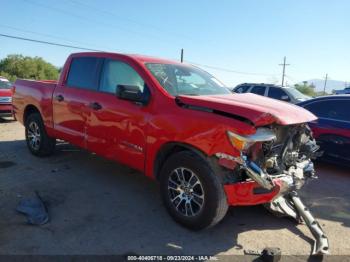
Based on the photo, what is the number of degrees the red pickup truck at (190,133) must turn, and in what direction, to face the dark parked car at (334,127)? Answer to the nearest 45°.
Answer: approximately 90° to its left

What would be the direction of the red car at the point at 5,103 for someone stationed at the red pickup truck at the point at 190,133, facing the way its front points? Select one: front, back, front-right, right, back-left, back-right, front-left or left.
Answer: back

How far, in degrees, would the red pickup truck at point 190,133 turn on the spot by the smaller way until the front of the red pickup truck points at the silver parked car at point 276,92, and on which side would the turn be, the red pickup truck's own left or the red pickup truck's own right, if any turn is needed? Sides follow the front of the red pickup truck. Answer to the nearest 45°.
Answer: approximately 135° to the red pickup truck's own left

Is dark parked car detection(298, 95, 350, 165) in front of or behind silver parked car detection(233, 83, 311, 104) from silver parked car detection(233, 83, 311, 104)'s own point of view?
in front

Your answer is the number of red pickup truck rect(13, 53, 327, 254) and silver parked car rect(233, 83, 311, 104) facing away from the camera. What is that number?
0

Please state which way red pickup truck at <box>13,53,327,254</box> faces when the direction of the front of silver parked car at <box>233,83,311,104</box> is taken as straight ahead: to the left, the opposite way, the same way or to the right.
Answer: the same way

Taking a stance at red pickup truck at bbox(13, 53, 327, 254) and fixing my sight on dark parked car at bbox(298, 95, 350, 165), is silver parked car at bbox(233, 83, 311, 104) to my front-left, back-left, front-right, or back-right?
front-left

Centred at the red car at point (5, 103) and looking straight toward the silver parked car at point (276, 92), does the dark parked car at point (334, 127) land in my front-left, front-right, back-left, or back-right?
front-right

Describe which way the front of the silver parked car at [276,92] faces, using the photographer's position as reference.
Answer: facing the viewer and to the right of the viewer
